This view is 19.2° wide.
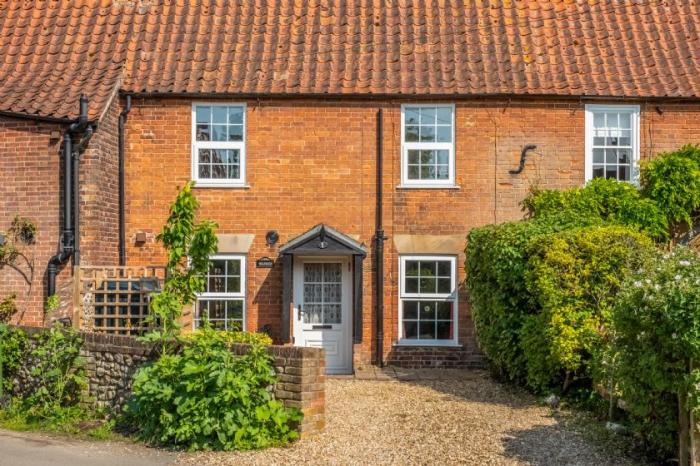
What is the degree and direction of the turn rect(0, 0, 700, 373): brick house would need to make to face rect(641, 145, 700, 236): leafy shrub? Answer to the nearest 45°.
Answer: approximately 90° to its left

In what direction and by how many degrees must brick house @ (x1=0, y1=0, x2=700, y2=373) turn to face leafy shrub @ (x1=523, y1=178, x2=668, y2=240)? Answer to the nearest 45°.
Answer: approximately 90° to its left

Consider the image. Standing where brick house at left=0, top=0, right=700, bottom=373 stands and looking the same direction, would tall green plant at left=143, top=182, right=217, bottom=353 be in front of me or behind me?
in front

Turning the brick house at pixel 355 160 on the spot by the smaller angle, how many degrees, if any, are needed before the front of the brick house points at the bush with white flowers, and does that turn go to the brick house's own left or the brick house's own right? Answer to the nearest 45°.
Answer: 0° — it already faces it

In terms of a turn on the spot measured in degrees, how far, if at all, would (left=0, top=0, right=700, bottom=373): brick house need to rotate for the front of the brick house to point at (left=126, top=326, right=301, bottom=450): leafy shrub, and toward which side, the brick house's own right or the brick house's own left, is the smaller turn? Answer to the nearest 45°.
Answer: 0° — it already faces it

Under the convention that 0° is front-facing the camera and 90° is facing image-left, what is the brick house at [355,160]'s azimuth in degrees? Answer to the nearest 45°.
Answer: approximately 0°
